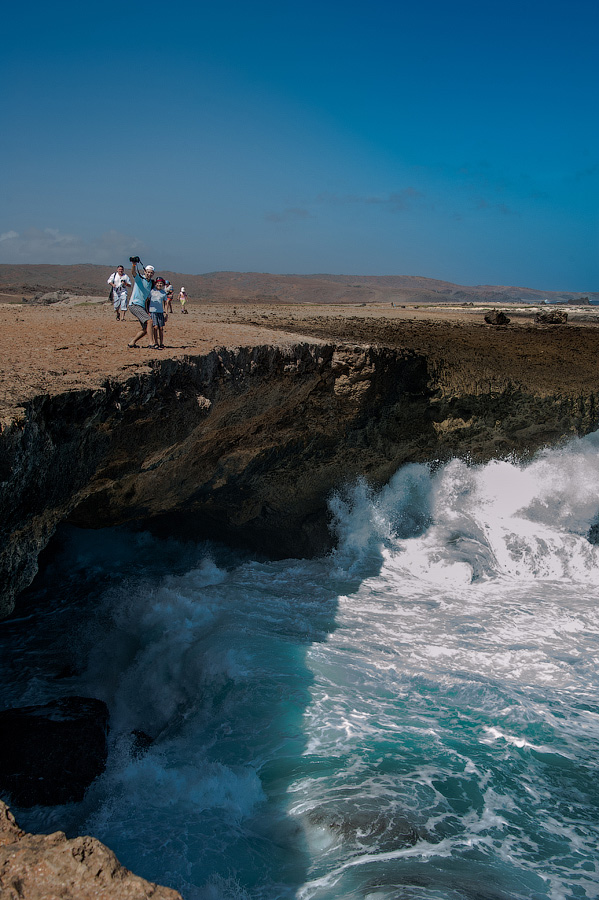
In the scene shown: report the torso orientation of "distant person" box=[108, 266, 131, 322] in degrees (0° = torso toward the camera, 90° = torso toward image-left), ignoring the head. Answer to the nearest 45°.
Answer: approximately 0°

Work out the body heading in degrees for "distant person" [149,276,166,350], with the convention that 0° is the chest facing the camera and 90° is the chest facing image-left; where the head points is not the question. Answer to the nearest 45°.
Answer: approximately 0°

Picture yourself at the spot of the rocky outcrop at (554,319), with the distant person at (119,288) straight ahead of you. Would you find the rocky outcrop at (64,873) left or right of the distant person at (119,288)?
left

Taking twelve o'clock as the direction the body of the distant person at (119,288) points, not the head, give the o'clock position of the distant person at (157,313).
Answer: the distant person at (157,313) is roughly at 12 o'clock from the distant person at (119,288).

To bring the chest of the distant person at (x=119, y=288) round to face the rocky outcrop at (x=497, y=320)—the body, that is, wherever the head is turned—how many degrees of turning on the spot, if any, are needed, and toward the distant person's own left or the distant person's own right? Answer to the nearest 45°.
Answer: approximately 90° to the distant person's own left

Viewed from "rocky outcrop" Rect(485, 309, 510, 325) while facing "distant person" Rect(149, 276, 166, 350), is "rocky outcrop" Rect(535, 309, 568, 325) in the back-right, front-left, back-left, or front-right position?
back-left

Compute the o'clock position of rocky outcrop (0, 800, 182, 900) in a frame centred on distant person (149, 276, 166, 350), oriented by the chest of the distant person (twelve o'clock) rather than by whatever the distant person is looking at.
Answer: The rocky outcrop is roughly at 12 o'clock from the distant person.
